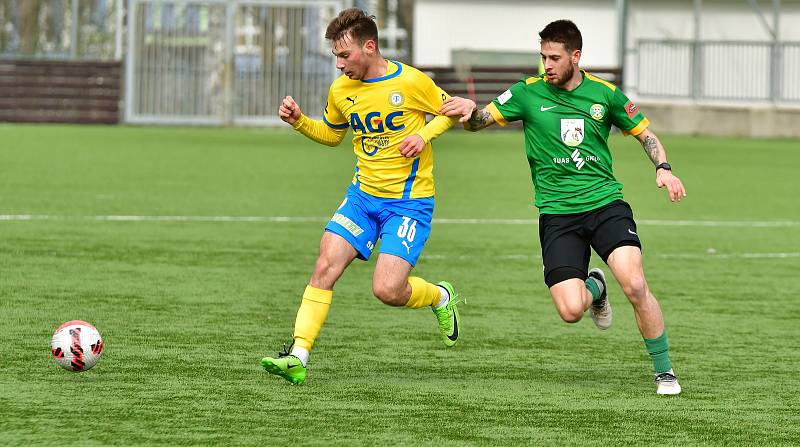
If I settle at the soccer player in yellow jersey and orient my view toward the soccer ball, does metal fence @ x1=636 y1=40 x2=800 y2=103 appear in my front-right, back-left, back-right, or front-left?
back-right

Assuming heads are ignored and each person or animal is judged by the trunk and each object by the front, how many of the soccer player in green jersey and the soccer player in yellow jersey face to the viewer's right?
0

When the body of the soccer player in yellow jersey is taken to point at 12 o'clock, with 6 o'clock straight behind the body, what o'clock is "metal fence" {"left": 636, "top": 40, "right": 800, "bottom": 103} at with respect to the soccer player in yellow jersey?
The metal fence is roughly at 5 o'clock from the soccer player in yellow jersey.

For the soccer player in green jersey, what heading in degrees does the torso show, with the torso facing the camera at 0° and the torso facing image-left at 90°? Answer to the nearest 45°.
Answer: approximately 0°

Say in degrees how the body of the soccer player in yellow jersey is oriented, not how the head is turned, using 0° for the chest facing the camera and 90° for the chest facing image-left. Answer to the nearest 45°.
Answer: approximately 45°

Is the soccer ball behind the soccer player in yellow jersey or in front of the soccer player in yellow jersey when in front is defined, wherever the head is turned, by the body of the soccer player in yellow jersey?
in front

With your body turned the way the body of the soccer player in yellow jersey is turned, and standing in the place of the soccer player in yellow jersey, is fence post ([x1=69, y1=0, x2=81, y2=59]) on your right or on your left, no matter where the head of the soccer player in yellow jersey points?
on your right
